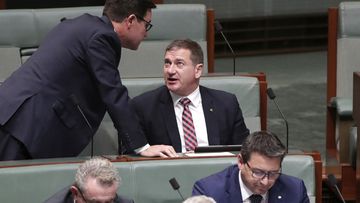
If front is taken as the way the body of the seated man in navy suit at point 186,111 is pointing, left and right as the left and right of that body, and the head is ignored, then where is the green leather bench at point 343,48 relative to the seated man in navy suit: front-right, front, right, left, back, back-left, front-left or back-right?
back-left

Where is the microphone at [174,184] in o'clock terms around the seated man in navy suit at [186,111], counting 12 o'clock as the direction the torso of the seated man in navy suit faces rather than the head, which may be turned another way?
The microphone is roughly at 12 o'clock from the seated man in navy suit.

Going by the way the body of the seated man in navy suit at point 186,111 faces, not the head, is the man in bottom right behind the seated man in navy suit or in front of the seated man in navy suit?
in front

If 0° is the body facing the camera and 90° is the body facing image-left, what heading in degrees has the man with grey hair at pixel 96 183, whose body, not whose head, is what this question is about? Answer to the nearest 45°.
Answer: approximately 315°

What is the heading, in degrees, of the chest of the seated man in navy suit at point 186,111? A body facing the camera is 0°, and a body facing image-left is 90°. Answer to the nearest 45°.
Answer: approximately 0°

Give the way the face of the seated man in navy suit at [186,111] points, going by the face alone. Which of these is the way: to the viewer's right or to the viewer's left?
to the viewer's left

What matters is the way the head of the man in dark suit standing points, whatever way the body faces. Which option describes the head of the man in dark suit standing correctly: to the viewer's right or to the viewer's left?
to the viewer's right
